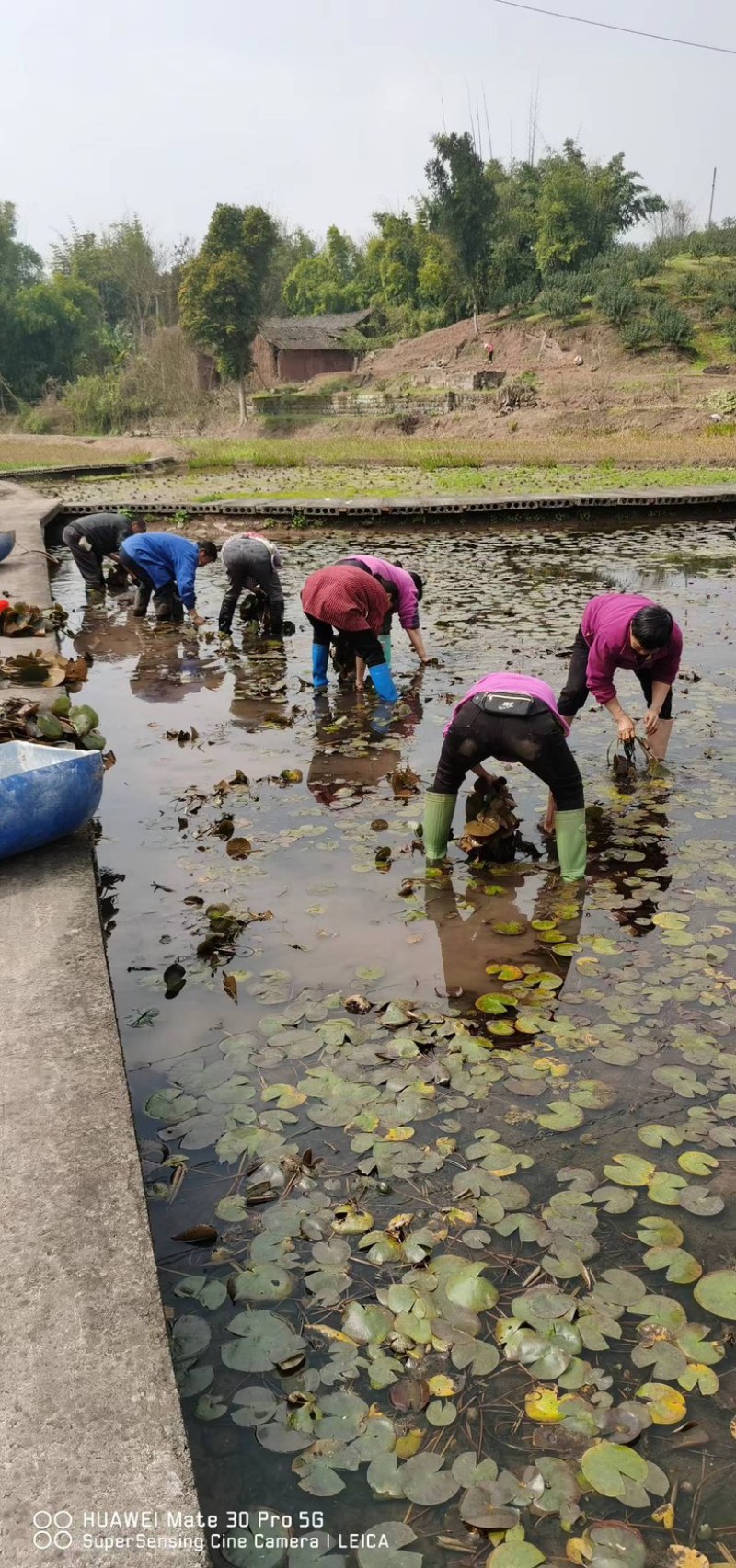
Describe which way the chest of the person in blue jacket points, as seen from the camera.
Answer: to the viewer's right

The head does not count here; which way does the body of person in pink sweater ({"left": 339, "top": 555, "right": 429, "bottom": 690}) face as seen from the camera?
to the viewer's right

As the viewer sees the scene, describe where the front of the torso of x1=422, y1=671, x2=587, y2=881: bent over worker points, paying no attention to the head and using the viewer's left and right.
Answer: facing away from the viewer

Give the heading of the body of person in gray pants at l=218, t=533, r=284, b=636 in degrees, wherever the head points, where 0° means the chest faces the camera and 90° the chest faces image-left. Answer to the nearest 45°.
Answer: approximately 180°

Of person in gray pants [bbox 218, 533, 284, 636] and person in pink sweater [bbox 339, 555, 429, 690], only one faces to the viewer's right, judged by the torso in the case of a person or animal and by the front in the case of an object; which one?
the person in pink sweater

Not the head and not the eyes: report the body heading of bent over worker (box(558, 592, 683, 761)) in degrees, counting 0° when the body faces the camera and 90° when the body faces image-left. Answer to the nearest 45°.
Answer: approximately 315°

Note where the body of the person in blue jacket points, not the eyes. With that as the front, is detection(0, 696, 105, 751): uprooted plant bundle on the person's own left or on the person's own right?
on the person's own right

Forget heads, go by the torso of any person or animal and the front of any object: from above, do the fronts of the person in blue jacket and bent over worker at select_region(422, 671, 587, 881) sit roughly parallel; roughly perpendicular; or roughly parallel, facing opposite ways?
roughly perpendicular

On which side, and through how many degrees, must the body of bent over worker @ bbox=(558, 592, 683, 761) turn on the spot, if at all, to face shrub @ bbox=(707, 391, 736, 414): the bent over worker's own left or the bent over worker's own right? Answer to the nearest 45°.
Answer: approximately 135° to the bent over worker's own left

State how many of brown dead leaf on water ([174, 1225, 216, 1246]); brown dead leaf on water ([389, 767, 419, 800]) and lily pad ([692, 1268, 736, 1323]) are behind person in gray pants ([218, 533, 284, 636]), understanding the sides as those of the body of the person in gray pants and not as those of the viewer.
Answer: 3
